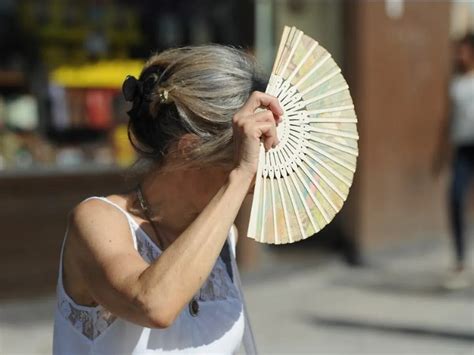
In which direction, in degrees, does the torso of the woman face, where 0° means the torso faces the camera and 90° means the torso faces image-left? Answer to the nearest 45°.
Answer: approximately 315°
